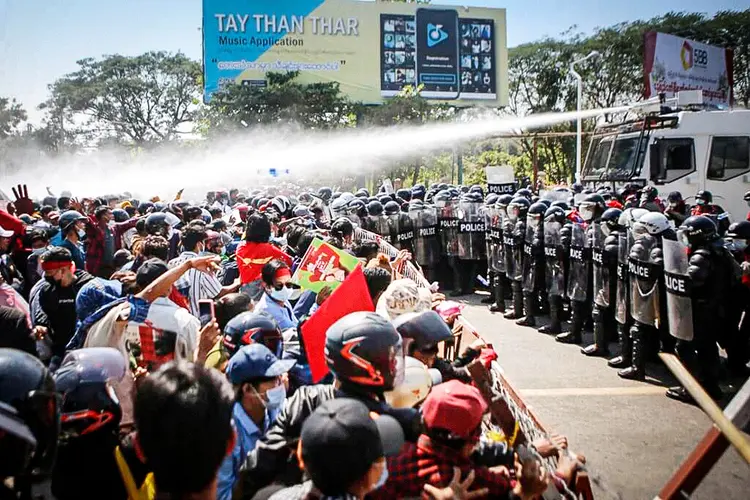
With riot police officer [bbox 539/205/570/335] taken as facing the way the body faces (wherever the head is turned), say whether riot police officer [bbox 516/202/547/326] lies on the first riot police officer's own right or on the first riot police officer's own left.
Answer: on the first riot police officer's own right

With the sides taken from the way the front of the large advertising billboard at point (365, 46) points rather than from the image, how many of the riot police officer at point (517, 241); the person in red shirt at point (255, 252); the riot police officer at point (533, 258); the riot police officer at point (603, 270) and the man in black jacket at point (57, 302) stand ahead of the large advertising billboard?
5

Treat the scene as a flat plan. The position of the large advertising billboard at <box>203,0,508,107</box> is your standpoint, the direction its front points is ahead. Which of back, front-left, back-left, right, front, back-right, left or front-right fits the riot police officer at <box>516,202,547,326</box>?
front

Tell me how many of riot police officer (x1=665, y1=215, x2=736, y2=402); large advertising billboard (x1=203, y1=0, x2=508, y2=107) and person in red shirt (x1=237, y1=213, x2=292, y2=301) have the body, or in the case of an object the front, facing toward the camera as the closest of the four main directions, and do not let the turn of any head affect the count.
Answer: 1

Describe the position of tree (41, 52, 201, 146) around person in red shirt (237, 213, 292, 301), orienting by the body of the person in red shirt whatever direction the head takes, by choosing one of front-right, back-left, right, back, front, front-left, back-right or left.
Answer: front-left

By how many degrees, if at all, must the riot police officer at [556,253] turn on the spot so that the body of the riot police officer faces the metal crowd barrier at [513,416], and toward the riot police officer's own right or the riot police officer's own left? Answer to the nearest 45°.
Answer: approximately 45° to the riot police officer's own left

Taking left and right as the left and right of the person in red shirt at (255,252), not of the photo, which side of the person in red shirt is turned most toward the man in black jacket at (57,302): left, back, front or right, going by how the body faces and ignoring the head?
back

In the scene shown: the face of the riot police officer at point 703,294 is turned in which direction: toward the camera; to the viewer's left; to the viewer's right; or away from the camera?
to the viewer's left

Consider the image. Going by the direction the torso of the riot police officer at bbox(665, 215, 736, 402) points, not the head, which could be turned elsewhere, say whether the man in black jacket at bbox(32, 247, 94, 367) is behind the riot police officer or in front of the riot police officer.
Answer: in front

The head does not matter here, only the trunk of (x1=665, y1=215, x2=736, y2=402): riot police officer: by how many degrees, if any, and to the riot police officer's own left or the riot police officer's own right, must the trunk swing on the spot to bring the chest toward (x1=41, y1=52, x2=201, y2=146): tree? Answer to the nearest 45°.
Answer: approximately 45° to the riot police officer's own right

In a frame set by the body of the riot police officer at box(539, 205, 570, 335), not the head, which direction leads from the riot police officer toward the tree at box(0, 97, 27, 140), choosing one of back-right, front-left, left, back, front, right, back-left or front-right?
right

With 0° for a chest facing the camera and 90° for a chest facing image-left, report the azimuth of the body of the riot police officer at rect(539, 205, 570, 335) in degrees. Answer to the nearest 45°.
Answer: approximately 45°

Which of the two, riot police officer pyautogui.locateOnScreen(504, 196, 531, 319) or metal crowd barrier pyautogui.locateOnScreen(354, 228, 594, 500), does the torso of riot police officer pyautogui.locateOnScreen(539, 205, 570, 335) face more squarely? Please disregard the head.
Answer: the metal crowd barrier

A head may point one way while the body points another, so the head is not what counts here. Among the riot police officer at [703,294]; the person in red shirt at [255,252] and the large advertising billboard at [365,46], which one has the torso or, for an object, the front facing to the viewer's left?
the riot police officer

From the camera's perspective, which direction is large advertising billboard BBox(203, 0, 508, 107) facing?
toward the camera

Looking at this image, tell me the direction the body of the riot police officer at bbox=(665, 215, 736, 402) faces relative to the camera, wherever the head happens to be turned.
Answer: to the viewer's left
